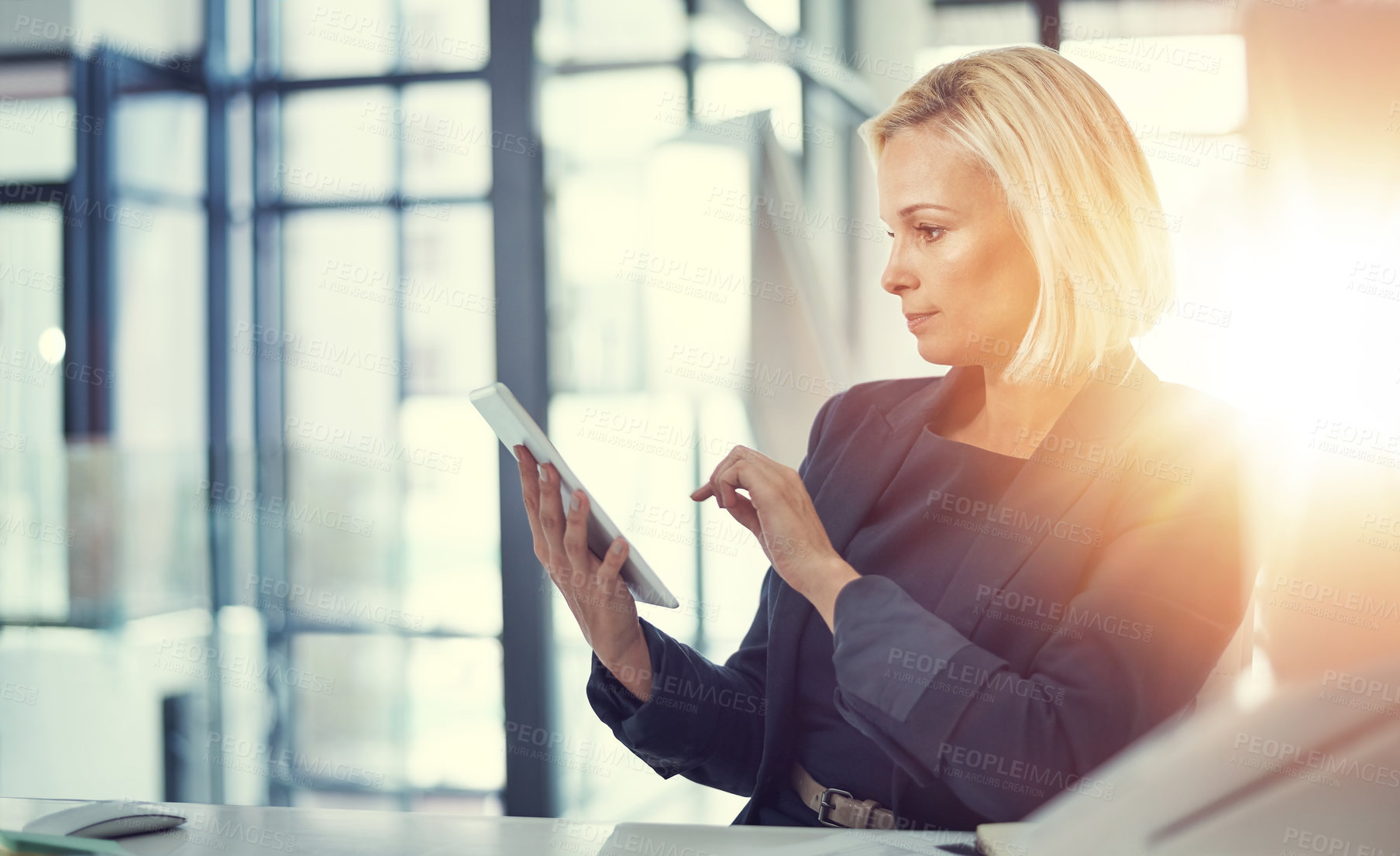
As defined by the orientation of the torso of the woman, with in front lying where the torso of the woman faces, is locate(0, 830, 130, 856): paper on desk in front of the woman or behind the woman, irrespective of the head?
in front

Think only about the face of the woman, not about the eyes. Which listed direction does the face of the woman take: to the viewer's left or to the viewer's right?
to the viewer's left

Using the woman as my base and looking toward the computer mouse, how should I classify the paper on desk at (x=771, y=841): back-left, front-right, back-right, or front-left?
front-left

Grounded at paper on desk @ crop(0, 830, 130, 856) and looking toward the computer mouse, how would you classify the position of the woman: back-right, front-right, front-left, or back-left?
front-right

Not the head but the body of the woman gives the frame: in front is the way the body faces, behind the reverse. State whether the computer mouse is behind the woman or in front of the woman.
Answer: in front

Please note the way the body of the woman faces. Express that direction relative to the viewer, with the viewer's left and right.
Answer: facing the viewer and to the left of the viewer

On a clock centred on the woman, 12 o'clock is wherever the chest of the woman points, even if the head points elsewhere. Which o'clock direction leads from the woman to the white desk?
The white desk is roughly at 12 o'clock from the woman.
